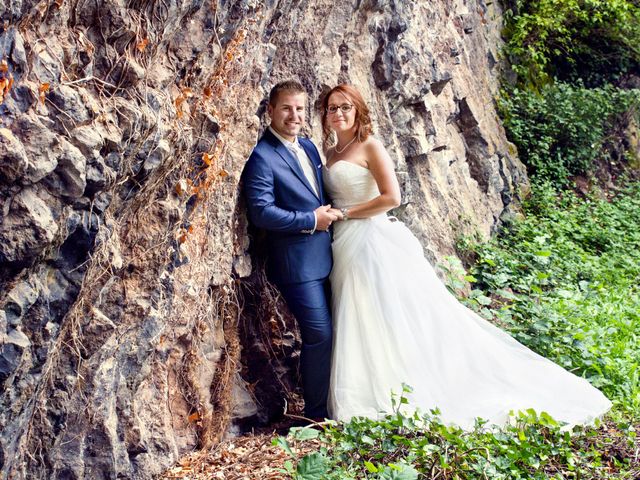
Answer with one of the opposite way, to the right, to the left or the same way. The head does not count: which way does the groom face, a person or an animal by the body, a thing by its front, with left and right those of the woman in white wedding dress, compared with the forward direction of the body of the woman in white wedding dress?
to the left

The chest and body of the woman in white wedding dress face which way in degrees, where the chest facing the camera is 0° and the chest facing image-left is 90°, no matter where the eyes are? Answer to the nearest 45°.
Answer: approximately 45°

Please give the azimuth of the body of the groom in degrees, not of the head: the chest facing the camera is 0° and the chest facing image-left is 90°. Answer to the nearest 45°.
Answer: approximately 315°

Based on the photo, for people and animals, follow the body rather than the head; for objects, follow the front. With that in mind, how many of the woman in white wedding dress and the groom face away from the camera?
0
